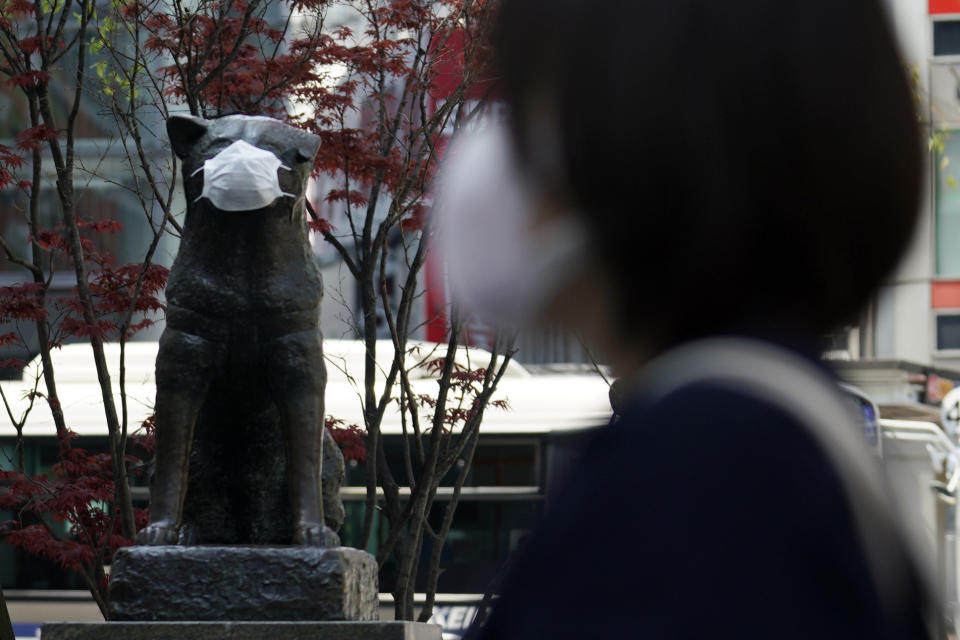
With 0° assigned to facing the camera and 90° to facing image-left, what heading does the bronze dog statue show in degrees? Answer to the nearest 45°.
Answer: approximately 0°

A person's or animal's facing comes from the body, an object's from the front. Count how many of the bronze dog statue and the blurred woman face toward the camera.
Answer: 1

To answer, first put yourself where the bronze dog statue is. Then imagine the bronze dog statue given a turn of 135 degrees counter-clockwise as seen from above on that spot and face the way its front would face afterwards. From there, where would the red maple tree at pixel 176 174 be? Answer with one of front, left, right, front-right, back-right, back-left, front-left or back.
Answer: front-left

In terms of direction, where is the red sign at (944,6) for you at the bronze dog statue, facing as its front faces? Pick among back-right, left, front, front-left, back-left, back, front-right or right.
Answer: back-left

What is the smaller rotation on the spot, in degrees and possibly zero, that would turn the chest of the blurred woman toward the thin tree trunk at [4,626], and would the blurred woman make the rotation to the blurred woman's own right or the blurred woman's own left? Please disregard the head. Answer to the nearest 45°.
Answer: approximately 45° to the blurred woman's own right

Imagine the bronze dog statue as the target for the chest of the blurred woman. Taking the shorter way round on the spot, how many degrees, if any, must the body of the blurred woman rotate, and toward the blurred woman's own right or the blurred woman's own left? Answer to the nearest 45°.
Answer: approximately 45° to the blurred woman's own right

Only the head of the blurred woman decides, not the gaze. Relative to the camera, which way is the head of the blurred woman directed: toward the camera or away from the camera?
away from the camera

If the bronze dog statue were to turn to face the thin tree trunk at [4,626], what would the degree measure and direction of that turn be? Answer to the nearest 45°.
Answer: approximately 135° to its right
